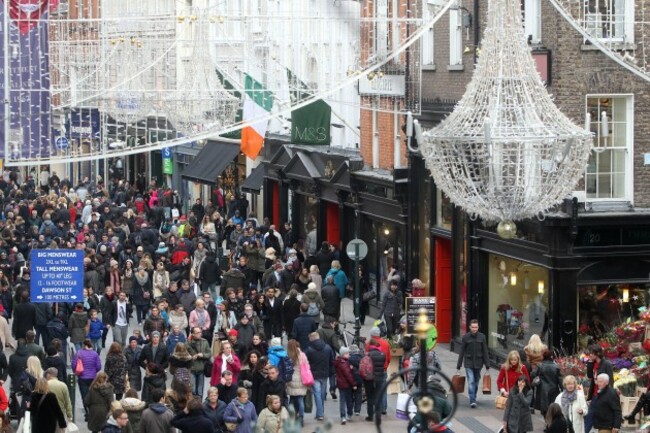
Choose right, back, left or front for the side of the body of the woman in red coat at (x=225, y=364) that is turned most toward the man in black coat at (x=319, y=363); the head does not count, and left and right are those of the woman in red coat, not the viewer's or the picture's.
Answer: left

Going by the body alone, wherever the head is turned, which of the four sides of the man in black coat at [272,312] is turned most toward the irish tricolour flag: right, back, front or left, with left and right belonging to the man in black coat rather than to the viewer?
back

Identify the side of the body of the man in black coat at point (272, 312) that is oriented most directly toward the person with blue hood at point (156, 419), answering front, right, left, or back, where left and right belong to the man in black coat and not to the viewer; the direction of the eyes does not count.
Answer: front

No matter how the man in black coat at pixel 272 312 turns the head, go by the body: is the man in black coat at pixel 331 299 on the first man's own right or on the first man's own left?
on the first man's own left

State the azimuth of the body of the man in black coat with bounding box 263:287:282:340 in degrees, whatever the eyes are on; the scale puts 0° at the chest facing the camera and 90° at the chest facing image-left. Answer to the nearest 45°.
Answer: approximately 0°

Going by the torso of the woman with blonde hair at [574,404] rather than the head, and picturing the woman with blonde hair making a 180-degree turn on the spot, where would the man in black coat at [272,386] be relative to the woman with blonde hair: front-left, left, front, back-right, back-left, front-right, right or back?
left
